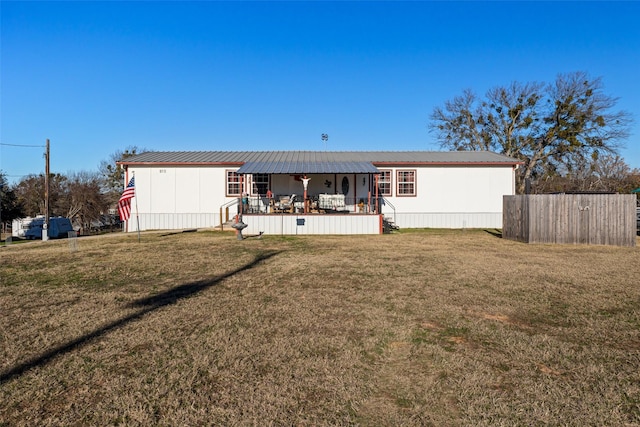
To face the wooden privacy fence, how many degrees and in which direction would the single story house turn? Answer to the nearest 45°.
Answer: approximately 45° to its left

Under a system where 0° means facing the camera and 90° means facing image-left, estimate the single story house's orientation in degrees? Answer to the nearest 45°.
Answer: approximately 0°

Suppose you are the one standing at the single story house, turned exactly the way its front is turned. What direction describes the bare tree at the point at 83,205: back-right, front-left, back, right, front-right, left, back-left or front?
back-right

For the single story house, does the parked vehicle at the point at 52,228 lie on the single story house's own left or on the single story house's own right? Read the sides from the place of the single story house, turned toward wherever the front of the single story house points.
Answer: on the single story house's own right

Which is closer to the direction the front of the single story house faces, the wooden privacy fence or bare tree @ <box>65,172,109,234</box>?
the wooden privacy fence
